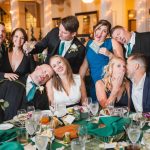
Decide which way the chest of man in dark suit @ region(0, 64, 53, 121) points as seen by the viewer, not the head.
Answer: toward the camera

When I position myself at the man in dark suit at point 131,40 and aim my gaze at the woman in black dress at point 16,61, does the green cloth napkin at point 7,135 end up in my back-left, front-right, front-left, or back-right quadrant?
front-left

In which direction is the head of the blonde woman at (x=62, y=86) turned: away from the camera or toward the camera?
toward the camera

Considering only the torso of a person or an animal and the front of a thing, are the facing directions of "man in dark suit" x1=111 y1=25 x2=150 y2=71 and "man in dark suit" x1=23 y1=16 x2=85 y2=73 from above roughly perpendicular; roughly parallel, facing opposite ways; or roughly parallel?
roughly parallel

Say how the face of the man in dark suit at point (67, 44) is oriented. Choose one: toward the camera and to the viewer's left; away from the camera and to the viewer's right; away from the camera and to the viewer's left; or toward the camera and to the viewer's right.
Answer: toward the camera and to the viewer's left

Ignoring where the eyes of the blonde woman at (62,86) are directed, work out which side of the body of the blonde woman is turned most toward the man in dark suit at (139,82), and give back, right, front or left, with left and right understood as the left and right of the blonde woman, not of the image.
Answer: left

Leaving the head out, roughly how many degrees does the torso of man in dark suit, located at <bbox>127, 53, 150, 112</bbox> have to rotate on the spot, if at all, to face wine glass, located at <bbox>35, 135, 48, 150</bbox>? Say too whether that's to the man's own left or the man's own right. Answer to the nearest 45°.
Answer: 0° — they already face it

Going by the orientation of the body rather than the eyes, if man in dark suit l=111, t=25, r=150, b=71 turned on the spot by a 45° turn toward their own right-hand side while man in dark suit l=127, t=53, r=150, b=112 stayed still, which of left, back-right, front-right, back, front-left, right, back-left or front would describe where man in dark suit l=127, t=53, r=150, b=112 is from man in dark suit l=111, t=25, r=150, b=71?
left

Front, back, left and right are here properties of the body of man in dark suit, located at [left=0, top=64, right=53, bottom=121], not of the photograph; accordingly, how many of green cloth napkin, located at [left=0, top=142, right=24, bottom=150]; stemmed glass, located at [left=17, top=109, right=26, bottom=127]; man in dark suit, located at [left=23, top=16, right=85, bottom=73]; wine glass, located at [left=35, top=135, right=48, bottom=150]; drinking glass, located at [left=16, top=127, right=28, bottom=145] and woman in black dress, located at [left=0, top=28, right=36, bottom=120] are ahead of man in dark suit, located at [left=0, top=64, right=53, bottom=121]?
4

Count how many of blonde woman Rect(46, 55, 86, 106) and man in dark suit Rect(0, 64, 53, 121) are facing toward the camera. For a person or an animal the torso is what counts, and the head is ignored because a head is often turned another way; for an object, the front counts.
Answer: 2

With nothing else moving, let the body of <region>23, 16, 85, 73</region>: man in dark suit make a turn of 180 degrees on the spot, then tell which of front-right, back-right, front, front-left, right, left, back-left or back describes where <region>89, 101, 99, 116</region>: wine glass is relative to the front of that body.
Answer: back-right

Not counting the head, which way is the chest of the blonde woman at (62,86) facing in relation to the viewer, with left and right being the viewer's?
facing the viewer

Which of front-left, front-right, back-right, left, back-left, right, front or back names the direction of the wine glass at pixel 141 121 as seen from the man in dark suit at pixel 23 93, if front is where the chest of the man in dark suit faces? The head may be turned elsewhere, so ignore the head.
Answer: front-left

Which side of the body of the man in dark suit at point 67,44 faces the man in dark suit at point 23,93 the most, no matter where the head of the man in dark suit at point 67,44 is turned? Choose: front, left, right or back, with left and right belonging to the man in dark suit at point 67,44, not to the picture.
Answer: front
